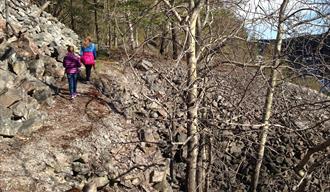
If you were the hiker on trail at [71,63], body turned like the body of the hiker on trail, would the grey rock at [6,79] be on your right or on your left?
on your left

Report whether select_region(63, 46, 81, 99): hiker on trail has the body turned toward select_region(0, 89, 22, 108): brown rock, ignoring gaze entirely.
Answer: no

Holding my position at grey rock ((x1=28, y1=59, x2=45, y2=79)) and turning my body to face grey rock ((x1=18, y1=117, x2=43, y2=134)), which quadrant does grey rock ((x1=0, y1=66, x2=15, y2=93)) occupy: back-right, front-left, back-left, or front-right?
front-right

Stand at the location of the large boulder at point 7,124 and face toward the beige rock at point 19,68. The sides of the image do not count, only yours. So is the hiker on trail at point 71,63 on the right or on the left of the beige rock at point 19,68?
right

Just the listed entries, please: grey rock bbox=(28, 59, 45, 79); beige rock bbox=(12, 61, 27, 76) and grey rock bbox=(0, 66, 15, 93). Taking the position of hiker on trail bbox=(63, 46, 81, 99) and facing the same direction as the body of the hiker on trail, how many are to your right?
0

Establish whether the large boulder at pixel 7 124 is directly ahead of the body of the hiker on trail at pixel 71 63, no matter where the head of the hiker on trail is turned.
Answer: no

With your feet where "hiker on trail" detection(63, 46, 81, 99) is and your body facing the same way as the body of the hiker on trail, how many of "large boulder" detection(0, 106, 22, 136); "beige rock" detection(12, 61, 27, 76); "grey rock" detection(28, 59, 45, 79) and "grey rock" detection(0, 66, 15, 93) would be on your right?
0

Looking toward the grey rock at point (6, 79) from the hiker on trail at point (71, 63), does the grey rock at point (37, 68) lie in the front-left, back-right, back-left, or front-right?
front-right
